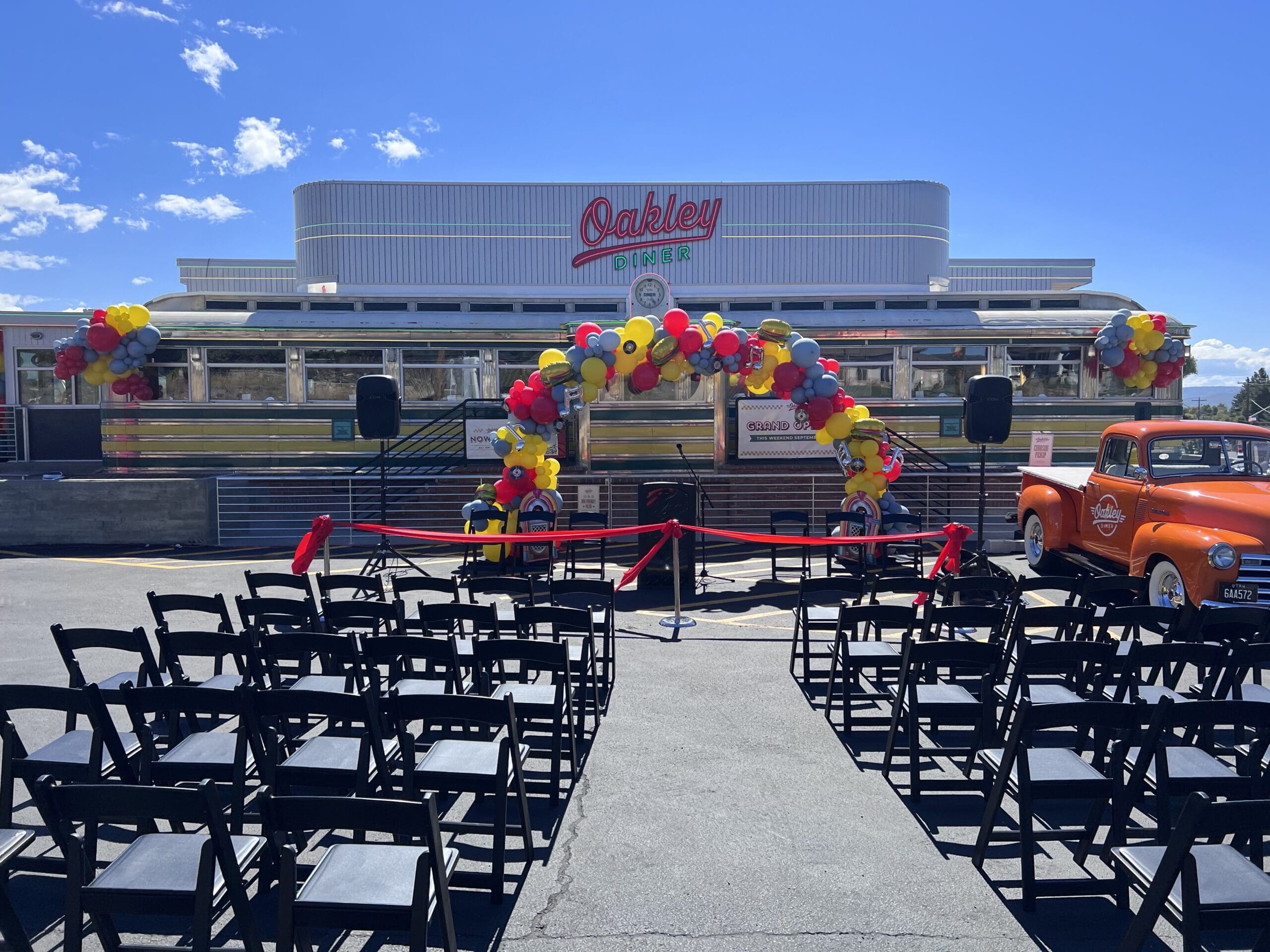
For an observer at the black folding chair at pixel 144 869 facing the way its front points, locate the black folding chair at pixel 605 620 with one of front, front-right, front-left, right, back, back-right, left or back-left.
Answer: front

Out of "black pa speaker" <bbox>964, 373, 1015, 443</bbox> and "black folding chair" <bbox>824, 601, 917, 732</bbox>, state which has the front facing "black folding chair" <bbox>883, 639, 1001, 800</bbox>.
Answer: the black pa speaker

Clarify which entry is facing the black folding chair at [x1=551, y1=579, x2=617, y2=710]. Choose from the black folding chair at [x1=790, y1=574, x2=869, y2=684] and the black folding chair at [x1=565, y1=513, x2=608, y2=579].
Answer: the black folding chair at [x1=565, y1=513, x2=608, y2=579]

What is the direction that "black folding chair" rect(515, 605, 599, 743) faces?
away from the camera

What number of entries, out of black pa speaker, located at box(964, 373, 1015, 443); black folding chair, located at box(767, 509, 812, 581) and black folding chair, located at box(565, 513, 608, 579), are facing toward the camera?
3

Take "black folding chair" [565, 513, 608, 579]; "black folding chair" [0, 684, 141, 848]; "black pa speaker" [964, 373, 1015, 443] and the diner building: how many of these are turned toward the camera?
3

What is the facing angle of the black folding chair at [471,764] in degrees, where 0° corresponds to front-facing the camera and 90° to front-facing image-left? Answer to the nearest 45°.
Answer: approximately 180°

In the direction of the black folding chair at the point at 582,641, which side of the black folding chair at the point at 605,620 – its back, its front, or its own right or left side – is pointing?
back

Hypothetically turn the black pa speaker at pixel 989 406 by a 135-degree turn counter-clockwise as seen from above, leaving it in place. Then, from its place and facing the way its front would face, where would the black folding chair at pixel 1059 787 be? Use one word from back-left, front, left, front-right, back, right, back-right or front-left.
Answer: back-right

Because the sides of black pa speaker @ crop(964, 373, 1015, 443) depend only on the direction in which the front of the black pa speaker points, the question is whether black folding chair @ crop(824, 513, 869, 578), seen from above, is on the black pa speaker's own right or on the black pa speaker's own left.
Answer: on the black pa speaker's own right

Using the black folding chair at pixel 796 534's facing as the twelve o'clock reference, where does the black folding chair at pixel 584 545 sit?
the black folding chair at pixel 584 545 is roughly at 3 o'clock from the black folding chair at pixel 796 534.

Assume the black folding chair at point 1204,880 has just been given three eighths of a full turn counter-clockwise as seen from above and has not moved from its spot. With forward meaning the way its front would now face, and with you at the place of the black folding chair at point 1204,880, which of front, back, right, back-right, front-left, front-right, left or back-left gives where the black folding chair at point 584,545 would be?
back-right

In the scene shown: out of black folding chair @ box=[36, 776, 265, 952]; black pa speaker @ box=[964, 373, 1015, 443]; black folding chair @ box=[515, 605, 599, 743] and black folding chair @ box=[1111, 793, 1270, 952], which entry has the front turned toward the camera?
the black pa speaker

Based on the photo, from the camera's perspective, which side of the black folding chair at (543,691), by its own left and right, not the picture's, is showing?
back

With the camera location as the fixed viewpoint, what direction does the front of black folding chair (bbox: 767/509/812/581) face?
facing the viewer
